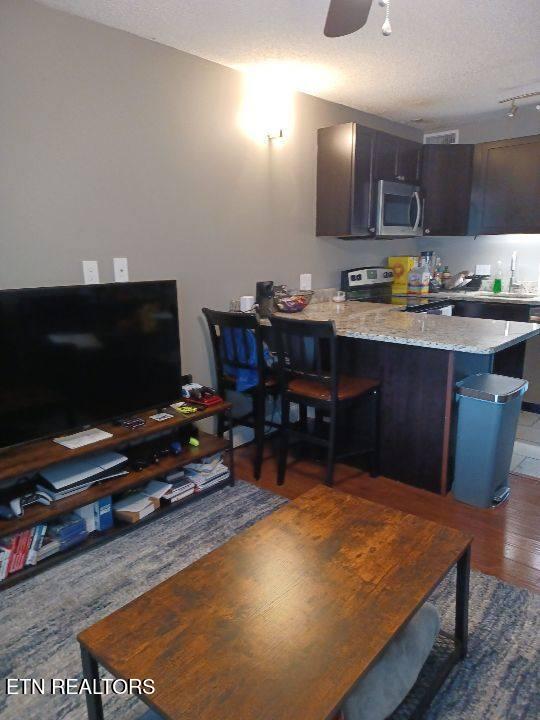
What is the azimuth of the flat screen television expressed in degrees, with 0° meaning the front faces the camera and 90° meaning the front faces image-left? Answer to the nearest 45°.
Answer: approximately 315°

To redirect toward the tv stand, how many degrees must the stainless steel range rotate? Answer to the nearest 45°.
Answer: approximately 45° to its right

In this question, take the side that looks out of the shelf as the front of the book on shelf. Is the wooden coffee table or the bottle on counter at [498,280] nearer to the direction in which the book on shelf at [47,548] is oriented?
the wooden coffee table

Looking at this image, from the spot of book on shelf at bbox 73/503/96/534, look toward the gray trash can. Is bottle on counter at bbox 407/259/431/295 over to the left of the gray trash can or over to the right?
left

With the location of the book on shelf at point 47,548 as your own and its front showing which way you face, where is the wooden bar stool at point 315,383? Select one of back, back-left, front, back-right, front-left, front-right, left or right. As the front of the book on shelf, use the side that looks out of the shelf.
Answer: front-left

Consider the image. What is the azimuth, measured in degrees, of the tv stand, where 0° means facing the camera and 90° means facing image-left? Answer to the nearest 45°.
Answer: approximately 315°

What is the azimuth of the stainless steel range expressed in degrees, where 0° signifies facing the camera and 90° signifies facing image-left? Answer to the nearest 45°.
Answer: approximately 315°

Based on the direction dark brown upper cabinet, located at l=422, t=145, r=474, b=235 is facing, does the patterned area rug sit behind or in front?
in front

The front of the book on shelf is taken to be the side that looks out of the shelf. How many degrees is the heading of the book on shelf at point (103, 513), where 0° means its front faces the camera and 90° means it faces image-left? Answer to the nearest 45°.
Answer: approximately 315°

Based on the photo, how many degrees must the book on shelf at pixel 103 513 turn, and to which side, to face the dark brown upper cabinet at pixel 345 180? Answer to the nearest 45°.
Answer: approximately 90° to its left

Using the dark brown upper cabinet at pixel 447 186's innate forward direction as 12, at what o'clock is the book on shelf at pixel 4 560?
The book on shelf is roughly at 1 o'clock from the dark brown upper cabinet.

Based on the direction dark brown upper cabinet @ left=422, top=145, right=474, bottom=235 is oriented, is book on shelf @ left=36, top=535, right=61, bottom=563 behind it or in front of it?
in front

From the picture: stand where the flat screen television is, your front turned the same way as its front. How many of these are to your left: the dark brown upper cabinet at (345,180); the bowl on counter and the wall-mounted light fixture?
3
